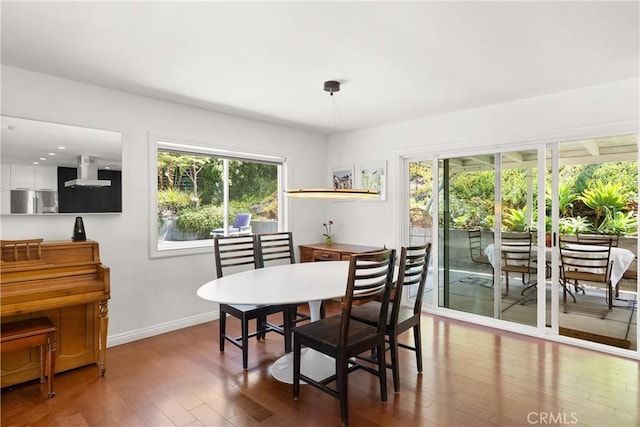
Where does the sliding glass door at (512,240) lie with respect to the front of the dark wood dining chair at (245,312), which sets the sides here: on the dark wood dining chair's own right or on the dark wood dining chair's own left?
on the dark wood dining chair's own left

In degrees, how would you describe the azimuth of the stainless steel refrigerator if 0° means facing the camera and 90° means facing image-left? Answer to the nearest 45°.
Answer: approximately 0°

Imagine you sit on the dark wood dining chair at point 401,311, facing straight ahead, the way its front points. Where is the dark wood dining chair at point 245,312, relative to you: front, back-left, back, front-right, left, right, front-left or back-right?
front-left

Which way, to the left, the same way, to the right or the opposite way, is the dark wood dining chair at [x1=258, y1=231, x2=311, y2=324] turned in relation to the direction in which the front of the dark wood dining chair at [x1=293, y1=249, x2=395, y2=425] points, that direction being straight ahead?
the opposite way

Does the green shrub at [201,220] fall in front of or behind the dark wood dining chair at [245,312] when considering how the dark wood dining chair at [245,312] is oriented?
behind

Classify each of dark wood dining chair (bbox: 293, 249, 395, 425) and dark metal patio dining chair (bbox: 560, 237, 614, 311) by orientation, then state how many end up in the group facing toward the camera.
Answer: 0

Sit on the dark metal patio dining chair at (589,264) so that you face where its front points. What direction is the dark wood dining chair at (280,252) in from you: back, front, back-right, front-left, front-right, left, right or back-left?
back-left

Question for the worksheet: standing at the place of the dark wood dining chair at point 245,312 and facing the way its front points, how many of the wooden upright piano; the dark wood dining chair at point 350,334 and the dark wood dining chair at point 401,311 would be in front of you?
2

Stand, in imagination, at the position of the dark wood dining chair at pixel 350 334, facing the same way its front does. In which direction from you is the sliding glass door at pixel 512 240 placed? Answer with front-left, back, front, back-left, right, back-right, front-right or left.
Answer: right

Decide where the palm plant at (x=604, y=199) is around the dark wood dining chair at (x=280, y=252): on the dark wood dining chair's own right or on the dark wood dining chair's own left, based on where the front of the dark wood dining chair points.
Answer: on the dark wood dining chair's own left

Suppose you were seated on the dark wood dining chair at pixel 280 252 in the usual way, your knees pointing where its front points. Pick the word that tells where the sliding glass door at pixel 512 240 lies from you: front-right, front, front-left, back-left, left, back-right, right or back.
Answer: front-left

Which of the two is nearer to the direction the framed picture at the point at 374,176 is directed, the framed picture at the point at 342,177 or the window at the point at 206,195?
the window
